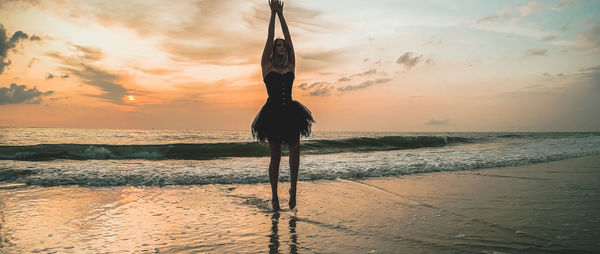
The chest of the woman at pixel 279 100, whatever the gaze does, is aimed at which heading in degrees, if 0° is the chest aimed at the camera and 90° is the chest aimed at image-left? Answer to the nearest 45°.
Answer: approximately 0°
